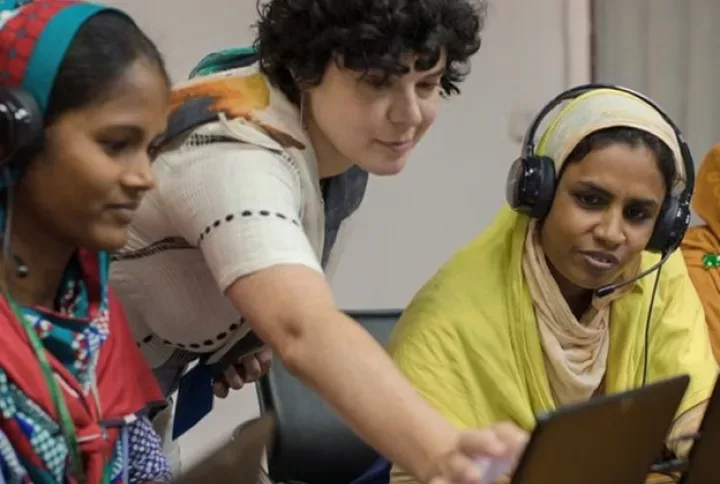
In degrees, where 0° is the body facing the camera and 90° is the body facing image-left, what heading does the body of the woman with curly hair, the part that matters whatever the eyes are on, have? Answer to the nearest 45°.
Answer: approximately 315°

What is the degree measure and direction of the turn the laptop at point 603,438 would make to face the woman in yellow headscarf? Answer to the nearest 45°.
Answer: approximately 45° to its right

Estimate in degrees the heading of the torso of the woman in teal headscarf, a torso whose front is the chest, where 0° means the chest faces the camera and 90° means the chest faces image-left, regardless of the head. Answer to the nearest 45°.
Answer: approximately 315°

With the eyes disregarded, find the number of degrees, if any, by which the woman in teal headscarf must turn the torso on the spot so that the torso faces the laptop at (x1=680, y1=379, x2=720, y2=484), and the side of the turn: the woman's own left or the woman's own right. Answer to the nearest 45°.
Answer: approximately 45° to the woman's own left

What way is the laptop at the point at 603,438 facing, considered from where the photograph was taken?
facing away from the viewer and to the left of the viewer

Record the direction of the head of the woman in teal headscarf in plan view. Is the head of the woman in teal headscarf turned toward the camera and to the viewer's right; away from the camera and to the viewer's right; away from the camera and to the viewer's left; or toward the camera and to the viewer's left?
toward the camera and to the viewer's right

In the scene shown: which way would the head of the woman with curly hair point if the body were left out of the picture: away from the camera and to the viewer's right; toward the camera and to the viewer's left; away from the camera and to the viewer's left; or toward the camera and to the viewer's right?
toward the camera and to the viewer's right
